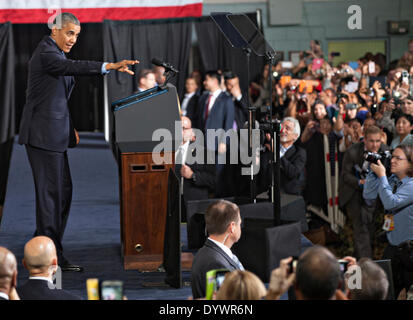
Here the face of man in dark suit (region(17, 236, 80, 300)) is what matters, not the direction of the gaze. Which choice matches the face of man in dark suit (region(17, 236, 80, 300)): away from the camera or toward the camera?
away from the camera

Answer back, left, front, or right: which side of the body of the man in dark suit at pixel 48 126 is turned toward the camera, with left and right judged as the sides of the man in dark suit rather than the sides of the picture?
right

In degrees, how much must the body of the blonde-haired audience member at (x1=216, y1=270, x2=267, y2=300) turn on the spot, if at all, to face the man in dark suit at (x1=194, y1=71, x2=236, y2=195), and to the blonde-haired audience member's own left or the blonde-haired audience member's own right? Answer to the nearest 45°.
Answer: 0° — they already face them

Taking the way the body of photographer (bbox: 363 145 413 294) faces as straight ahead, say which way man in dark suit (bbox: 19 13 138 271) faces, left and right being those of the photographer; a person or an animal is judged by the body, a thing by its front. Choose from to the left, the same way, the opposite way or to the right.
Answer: the opposite way

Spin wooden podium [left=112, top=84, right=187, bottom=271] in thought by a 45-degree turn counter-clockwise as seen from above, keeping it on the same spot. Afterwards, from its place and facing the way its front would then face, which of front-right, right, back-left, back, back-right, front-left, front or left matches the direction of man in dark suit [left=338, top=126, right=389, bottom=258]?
front

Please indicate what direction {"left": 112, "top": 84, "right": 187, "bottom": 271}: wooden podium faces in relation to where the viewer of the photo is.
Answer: facing to the right of the viewer

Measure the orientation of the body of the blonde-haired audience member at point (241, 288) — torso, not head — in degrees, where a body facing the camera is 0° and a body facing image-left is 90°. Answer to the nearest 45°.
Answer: approximately 180°

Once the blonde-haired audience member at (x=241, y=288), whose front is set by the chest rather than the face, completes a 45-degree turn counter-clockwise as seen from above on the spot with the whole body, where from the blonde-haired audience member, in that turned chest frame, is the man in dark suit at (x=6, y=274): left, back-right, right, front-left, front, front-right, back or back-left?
front-left

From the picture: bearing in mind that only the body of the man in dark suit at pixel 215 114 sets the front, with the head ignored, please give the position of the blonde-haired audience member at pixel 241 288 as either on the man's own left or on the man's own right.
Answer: on the man's own left

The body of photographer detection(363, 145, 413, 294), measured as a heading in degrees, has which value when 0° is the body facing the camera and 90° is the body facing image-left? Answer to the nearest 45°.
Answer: approximately 90°

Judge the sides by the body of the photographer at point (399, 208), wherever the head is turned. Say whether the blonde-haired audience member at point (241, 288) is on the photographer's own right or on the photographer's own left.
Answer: on the photographer's own left
